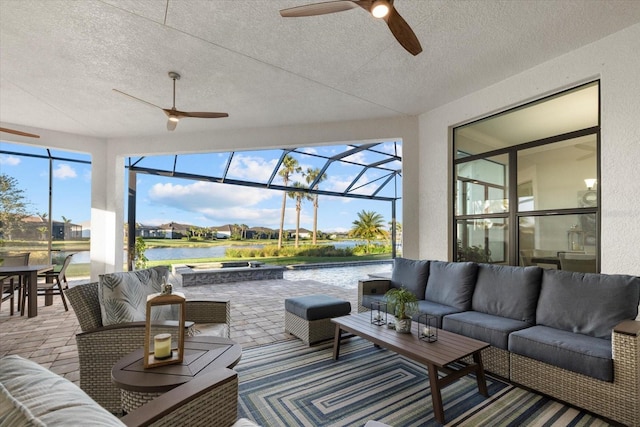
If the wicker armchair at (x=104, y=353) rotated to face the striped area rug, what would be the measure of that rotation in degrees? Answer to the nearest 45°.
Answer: approximately 45° to its left

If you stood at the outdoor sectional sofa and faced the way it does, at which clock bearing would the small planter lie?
The small planter is roughly at 1 o'clock from the outdoor sectional sofa.

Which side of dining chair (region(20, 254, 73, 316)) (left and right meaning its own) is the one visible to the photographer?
left

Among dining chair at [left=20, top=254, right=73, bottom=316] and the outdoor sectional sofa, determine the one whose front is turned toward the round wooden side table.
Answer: the outdoor sectional sofa

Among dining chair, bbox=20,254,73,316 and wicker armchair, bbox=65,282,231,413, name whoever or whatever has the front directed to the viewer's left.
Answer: the dining chair

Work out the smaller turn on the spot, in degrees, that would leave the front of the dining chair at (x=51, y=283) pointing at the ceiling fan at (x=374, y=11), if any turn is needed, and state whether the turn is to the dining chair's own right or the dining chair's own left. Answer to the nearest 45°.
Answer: approximately 90° to the dining chair's own left

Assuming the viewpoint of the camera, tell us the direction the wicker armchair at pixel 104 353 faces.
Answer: facing the viewer and to the right of the viewer

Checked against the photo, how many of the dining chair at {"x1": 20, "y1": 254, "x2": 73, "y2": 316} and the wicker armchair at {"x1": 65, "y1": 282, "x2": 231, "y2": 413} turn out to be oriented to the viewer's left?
1

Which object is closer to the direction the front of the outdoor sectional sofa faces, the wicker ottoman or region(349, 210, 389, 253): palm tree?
the wicker ottoman

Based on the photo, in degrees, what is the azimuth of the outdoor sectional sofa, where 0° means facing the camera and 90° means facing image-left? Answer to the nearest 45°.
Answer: approximately 45°
